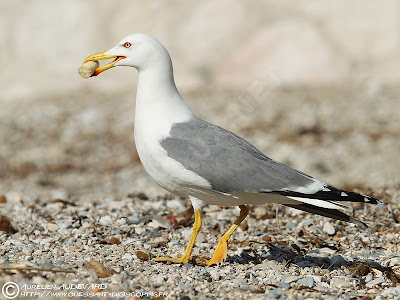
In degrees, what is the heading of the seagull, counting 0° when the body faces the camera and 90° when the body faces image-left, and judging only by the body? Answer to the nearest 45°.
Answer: approximately 90°

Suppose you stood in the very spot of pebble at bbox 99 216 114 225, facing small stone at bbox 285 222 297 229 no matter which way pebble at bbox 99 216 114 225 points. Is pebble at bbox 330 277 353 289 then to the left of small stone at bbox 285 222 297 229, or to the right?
right

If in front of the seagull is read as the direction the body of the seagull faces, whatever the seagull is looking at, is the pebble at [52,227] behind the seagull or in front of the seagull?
in front

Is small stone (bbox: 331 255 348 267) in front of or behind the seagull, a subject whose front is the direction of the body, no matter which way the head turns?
behind

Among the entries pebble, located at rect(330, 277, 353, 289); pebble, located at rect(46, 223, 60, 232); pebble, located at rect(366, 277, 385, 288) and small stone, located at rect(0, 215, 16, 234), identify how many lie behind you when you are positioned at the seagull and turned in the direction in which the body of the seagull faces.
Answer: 2

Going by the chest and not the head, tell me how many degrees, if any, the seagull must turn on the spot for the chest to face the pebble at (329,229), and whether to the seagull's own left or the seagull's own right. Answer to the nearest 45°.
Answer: approximately 135° to the seagull's own right

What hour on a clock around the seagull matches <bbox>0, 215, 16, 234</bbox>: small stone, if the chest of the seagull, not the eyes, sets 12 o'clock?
The small stone is roughly at 1 o'clock from the seagull.

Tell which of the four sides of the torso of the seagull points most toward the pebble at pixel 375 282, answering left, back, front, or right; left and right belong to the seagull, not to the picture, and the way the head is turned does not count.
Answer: back

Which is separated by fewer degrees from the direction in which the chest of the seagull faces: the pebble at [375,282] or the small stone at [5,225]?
the small stone
